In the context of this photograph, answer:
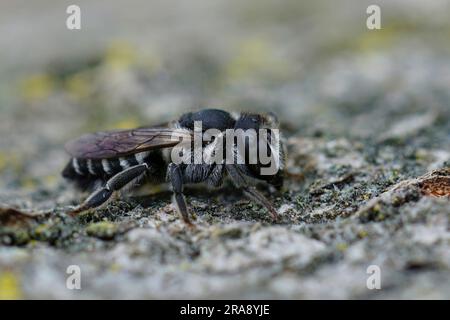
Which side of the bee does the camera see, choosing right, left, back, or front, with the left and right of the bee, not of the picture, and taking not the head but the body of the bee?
right
